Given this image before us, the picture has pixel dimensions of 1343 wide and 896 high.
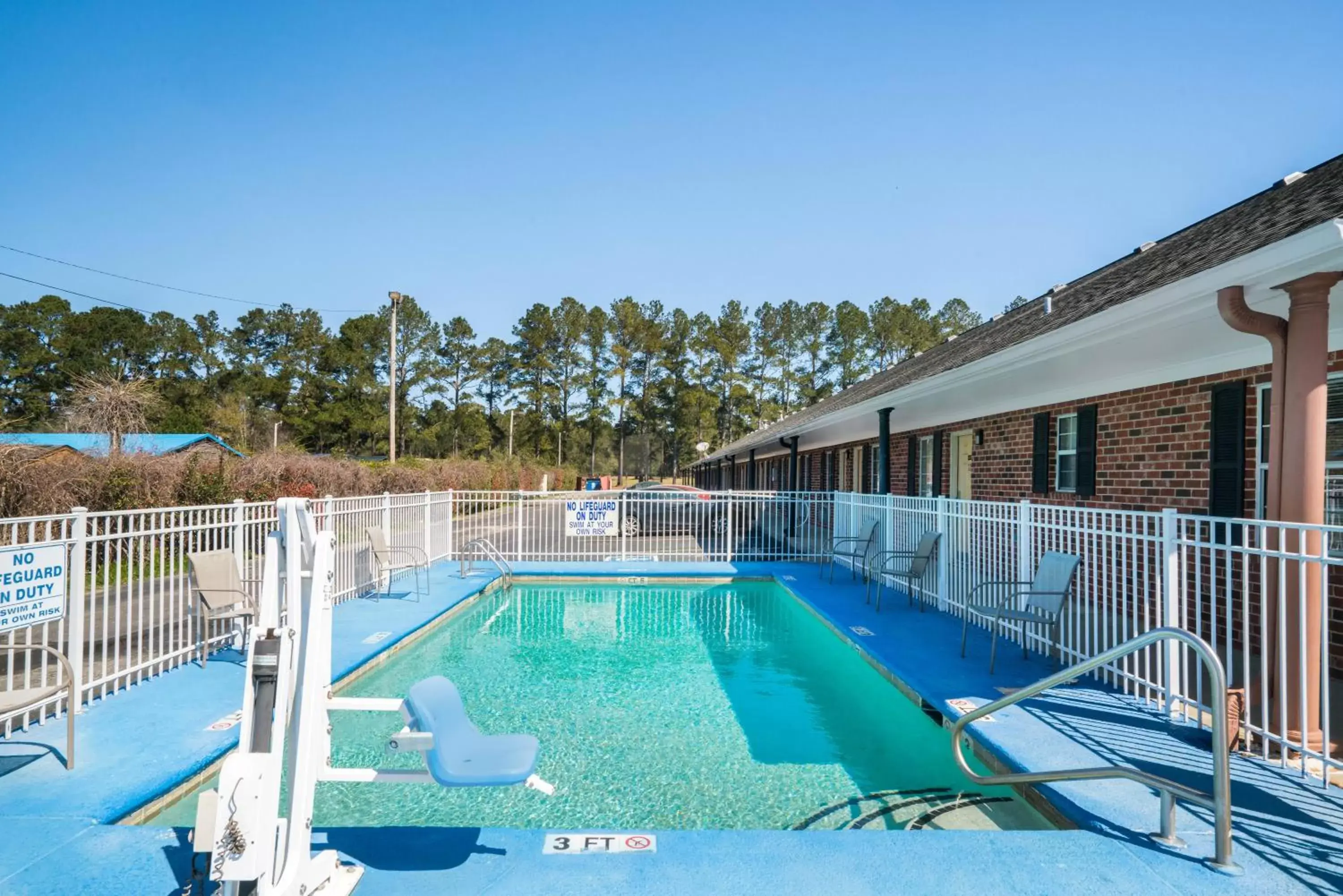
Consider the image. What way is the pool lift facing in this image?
to the viewer's right

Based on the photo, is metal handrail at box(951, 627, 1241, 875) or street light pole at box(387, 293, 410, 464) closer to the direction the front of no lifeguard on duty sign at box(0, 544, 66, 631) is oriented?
the metal handrail

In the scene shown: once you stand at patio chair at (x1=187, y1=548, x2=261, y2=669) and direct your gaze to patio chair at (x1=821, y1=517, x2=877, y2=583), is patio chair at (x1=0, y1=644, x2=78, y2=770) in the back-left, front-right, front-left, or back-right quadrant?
back-right

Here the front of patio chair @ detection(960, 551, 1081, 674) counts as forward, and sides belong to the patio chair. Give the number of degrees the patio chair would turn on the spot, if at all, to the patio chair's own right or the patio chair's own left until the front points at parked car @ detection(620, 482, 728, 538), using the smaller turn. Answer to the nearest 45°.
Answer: approximately 90° to the patio chair's own right

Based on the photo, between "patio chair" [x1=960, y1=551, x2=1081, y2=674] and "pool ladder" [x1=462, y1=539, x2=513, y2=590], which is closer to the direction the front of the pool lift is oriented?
the patio chair

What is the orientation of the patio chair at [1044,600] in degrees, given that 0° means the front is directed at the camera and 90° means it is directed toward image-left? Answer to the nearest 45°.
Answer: approximately 45°

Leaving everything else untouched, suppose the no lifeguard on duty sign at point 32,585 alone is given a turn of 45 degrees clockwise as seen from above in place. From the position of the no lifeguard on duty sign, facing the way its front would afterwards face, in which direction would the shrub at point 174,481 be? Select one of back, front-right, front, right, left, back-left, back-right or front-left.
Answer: back

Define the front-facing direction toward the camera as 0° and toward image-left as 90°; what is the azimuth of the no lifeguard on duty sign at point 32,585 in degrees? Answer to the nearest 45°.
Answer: approximately 315°

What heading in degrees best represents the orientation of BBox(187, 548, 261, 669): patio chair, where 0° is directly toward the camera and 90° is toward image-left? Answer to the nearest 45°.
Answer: approximately 315°

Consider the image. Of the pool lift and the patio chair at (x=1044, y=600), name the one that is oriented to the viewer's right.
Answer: the pool lift

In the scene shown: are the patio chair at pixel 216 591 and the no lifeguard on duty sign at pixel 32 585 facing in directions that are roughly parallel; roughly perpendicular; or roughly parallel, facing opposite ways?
roughly parallel

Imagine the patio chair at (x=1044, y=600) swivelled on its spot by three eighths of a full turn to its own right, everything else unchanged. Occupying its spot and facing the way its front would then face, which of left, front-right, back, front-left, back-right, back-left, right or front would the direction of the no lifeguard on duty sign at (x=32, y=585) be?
back-left

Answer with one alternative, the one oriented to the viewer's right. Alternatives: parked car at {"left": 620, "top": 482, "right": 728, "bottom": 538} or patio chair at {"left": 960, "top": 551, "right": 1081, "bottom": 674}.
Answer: the parked car
